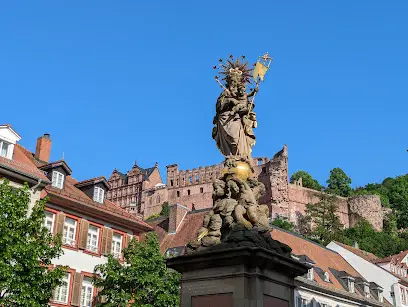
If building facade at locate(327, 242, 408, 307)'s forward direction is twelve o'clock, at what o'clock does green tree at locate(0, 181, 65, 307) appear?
The green tree is roughly at 2 o'clock from the building facade.

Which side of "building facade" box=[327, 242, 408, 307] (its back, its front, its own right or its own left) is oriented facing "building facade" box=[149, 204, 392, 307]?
right

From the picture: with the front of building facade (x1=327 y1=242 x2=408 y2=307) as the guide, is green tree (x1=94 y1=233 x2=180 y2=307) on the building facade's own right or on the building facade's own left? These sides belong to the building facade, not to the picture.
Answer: on the building facade's own right
